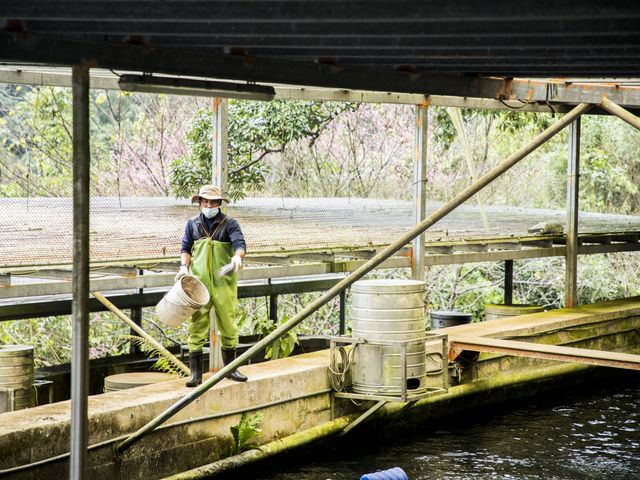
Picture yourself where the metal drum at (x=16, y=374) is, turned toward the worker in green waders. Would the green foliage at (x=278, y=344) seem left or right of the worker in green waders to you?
left

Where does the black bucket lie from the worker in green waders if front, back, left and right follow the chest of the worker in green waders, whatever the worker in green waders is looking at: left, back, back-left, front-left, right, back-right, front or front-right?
back-left

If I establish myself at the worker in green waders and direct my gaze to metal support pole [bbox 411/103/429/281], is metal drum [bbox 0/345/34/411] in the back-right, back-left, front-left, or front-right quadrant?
back-left

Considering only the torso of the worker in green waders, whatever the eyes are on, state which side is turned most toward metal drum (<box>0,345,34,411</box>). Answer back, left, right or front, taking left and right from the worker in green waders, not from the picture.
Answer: right

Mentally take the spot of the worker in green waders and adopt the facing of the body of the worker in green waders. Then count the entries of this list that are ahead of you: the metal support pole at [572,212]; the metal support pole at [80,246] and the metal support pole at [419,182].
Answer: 1

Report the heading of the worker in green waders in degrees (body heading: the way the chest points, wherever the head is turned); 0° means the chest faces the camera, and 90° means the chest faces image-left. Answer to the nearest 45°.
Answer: approximately 0°
